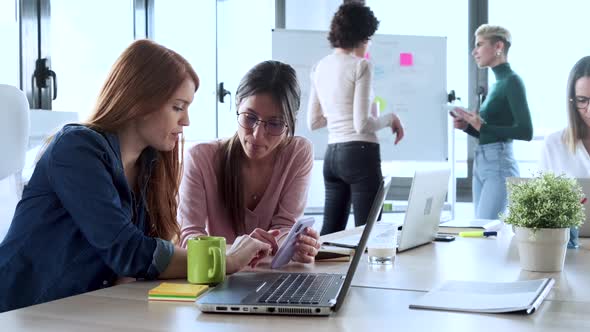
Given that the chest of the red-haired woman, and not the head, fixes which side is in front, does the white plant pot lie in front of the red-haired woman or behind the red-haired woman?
in front

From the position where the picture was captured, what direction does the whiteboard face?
facing the viewer

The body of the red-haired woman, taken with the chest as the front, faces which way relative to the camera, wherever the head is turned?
to the viewer's right

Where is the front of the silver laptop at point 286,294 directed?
to the viewer's left

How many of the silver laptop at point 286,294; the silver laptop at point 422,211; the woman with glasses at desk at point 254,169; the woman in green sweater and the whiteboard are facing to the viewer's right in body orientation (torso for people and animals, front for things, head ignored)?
0

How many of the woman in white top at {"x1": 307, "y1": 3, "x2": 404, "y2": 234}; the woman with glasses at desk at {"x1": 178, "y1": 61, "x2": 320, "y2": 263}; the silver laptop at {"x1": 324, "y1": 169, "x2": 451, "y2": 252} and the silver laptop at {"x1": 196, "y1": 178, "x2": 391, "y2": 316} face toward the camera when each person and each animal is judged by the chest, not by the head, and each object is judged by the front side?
1

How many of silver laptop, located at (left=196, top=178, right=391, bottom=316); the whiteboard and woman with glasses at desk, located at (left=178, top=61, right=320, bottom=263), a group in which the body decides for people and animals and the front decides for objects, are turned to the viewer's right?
0

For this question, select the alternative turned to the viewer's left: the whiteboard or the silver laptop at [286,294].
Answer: the silver laptop

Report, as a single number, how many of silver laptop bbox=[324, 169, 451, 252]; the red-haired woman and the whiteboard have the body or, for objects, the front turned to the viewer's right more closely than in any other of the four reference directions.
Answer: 1

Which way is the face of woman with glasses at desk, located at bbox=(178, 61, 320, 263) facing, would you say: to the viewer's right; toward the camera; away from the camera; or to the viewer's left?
toward the camera

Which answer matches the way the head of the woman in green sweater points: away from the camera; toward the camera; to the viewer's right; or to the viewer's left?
to the viewer's left

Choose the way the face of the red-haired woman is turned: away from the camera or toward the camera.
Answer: toward the camera
